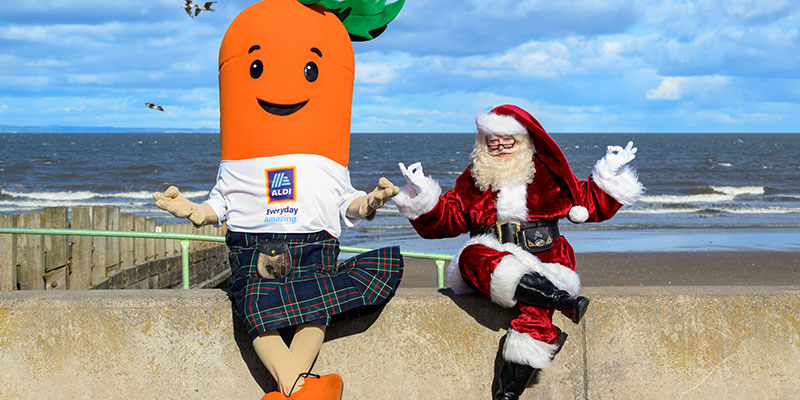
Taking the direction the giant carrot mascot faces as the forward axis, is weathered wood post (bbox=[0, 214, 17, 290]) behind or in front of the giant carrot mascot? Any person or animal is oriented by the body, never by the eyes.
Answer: behind

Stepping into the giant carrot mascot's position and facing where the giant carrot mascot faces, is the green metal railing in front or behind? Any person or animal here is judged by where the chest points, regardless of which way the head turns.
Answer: behind

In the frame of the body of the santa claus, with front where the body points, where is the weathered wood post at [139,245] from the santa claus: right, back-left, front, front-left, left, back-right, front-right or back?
back-right

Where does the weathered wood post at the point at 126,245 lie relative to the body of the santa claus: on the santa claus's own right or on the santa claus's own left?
on the santa claus's own right

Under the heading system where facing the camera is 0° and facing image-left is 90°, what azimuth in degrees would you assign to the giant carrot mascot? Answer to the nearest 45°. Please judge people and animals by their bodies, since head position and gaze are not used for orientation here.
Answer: approximately 0°

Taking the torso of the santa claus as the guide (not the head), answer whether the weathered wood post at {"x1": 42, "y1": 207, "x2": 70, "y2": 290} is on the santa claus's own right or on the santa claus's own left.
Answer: on the santa claus's own right
